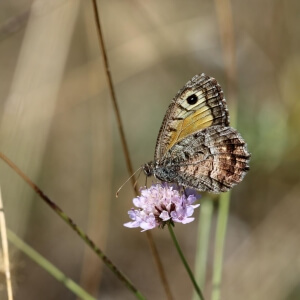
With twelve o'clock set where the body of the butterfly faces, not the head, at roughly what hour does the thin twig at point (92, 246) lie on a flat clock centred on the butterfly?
The thin twig is roughly at 11 o'clock from the butterfly.

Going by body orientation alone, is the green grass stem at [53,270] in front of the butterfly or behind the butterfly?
in front

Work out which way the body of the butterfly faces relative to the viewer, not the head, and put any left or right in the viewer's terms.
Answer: facing to the left of the viewer
